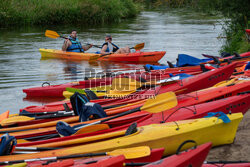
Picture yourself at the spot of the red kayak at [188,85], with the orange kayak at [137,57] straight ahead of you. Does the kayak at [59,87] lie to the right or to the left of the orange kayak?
left

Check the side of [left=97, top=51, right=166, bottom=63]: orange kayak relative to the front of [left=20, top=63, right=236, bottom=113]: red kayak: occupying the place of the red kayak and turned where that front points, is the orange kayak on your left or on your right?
on your left

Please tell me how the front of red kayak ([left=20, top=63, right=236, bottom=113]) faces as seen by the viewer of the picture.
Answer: facing to the right of the viewer

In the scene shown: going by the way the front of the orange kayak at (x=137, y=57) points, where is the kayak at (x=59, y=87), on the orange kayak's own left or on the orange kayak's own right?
on the orange kayak's own right

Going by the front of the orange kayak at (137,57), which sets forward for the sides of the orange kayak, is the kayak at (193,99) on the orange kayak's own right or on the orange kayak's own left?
on the orange kayak's own right
